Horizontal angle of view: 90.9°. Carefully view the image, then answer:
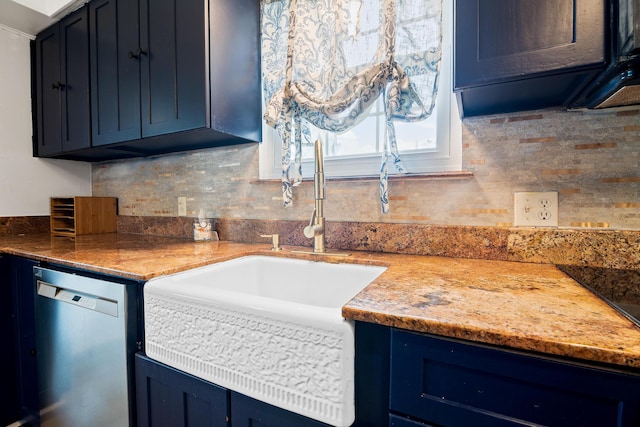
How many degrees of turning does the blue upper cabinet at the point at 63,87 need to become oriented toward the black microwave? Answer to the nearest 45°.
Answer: approximately 45° to its left

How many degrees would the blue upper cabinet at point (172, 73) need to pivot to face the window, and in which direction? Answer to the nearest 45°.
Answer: approximately 90° to its left

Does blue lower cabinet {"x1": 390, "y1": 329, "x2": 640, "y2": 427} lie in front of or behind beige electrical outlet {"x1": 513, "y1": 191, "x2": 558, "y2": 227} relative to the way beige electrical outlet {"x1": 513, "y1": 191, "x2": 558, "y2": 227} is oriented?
in front

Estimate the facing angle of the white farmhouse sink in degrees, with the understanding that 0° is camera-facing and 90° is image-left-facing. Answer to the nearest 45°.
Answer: approximately 45°

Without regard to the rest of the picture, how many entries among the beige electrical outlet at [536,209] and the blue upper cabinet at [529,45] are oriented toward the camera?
2

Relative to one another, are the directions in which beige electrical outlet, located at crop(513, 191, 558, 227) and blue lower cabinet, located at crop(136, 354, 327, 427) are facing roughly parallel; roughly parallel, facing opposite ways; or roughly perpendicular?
roughly parallel

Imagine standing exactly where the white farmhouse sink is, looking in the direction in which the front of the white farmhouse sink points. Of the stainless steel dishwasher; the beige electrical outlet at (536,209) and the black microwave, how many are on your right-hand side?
1

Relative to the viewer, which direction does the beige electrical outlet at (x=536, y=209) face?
toward the camera

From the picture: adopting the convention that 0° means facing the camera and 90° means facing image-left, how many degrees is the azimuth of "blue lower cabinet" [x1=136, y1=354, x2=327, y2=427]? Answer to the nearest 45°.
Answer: approximately 45°

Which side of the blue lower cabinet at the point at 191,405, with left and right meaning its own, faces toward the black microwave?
left

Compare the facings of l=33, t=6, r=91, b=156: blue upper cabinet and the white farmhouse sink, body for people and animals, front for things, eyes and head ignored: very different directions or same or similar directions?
same or similar directions

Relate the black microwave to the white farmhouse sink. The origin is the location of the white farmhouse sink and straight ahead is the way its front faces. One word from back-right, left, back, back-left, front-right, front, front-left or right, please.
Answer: back-left

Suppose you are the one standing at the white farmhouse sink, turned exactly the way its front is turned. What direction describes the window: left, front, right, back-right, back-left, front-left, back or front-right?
back

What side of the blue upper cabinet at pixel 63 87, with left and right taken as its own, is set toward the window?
left

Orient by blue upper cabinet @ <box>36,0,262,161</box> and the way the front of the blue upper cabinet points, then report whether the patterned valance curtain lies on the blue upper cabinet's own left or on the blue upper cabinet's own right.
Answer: on the blue upper cabinet's own left

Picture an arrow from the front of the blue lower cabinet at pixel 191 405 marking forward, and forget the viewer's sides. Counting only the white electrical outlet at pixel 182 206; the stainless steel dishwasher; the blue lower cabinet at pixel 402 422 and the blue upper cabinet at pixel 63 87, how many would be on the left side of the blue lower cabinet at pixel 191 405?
1
